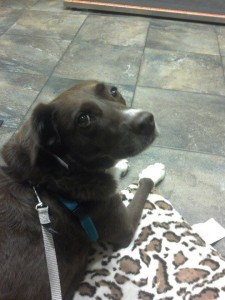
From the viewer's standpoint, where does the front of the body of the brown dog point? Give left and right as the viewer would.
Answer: facing away from the viewer and to the right of the viewer

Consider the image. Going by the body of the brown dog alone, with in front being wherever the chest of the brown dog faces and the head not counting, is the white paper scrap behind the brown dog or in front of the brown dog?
in front
